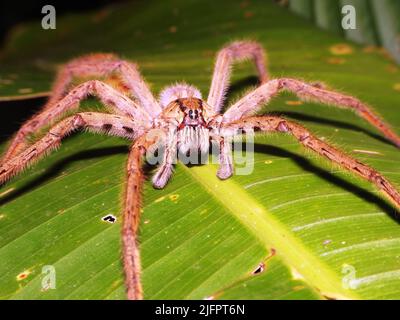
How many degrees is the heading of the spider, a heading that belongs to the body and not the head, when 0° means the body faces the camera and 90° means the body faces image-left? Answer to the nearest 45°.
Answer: approximately 0°
